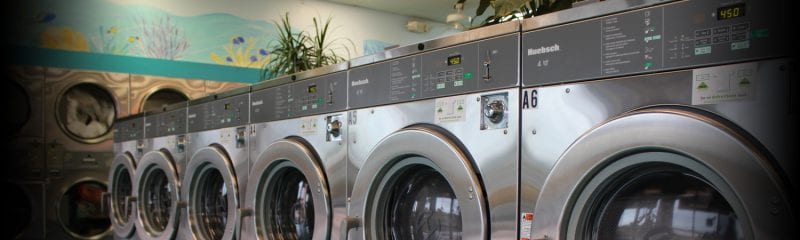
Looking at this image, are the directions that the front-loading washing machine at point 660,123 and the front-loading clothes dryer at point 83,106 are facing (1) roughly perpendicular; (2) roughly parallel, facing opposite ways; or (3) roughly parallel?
roughly perpendicular

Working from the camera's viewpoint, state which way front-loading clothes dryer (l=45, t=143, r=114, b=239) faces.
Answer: facing the viewer

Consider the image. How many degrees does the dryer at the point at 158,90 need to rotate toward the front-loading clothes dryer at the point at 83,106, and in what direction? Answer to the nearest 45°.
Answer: approximately 90° to its right

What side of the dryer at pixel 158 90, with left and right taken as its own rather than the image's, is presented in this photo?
front

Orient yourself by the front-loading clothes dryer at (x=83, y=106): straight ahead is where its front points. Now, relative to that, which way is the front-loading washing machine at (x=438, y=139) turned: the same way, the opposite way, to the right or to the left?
to the right

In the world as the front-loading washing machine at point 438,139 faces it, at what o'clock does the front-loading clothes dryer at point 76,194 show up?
the front-loading clothes dryer at point 76,194 is roughly at 3 o'clock from the front-loading washing machine at point 438,139.

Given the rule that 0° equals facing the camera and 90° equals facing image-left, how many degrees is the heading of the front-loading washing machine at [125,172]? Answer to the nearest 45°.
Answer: approximately 45°

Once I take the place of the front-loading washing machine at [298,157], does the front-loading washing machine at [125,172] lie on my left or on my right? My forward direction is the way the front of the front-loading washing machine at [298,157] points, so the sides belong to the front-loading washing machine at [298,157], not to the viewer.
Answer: on my right

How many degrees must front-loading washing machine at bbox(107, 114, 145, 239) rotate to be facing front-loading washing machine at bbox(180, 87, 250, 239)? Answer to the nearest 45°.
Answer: approximately 45° to its left

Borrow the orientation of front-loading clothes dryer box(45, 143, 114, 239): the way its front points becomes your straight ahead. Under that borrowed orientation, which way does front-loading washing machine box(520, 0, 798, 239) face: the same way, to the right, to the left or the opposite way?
to the right

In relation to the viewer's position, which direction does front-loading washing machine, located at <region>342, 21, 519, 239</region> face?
facing the viewer and to the left of the viewer

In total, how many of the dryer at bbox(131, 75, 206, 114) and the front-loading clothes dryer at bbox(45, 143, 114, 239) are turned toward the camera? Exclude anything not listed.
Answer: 2
